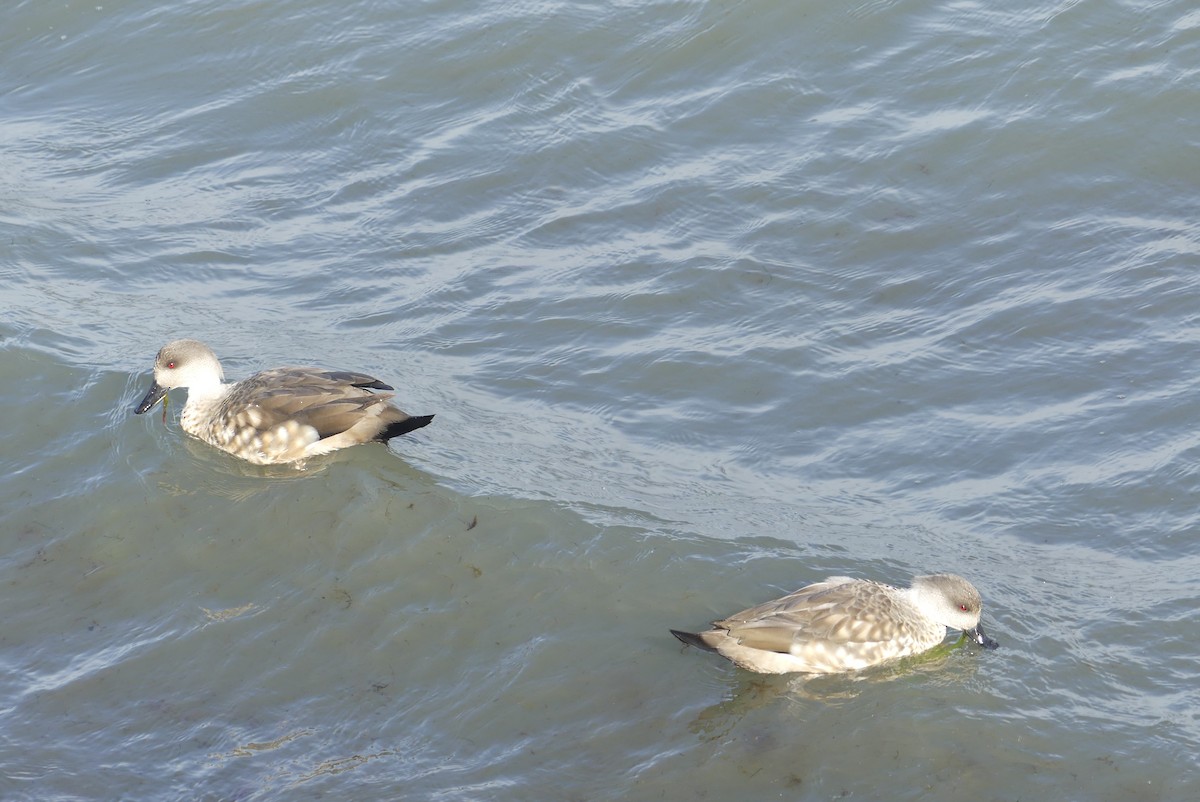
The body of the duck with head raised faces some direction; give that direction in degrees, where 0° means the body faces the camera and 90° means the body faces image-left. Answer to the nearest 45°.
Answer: approximately 90°
